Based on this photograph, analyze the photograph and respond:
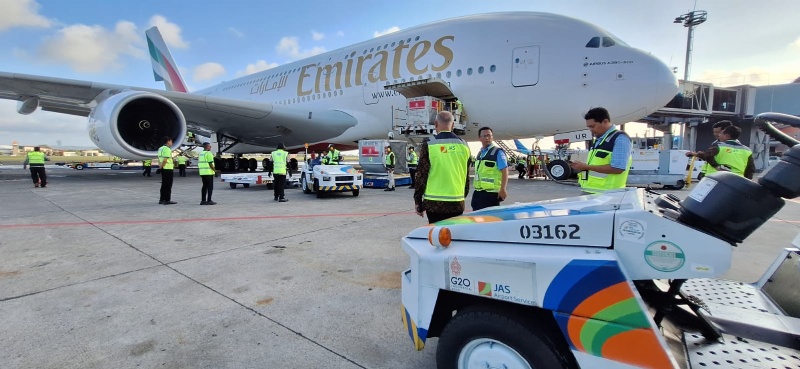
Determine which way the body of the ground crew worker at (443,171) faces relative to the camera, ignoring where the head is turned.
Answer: away from the camera

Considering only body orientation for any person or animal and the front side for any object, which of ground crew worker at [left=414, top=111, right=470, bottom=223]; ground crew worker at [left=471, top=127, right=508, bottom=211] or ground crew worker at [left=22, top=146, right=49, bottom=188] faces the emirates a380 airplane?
ground crew worker at [left=414, top=111, right=470, bottom=223]

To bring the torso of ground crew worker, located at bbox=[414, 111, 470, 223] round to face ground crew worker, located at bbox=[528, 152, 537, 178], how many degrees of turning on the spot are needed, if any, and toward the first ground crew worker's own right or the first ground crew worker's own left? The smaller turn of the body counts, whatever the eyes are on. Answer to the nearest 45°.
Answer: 0° — they already face them

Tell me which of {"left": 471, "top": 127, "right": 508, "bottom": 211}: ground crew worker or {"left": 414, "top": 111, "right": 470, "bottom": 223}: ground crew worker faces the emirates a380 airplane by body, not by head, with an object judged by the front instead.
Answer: {"left": 414, "top": 111, "right": 470, "bottom": 223}: ground crew worker

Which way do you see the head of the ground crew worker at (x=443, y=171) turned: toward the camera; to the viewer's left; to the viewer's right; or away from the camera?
away from the camera

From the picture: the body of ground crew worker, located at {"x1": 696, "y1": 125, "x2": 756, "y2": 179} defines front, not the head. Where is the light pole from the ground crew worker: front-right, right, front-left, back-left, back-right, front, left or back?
front-right

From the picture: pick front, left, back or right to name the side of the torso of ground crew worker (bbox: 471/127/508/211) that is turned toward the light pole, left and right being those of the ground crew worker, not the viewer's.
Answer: back

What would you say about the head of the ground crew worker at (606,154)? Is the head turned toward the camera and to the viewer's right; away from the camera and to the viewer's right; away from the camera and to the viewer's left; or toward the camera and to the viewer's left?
toward the camera and to the viewer's left

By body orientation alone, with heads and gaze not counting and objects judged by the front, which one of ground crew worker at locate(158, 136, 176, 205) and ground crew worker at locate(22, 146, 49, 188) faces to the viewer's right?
ground crew worker at locate(158, 136, 176, 205)
